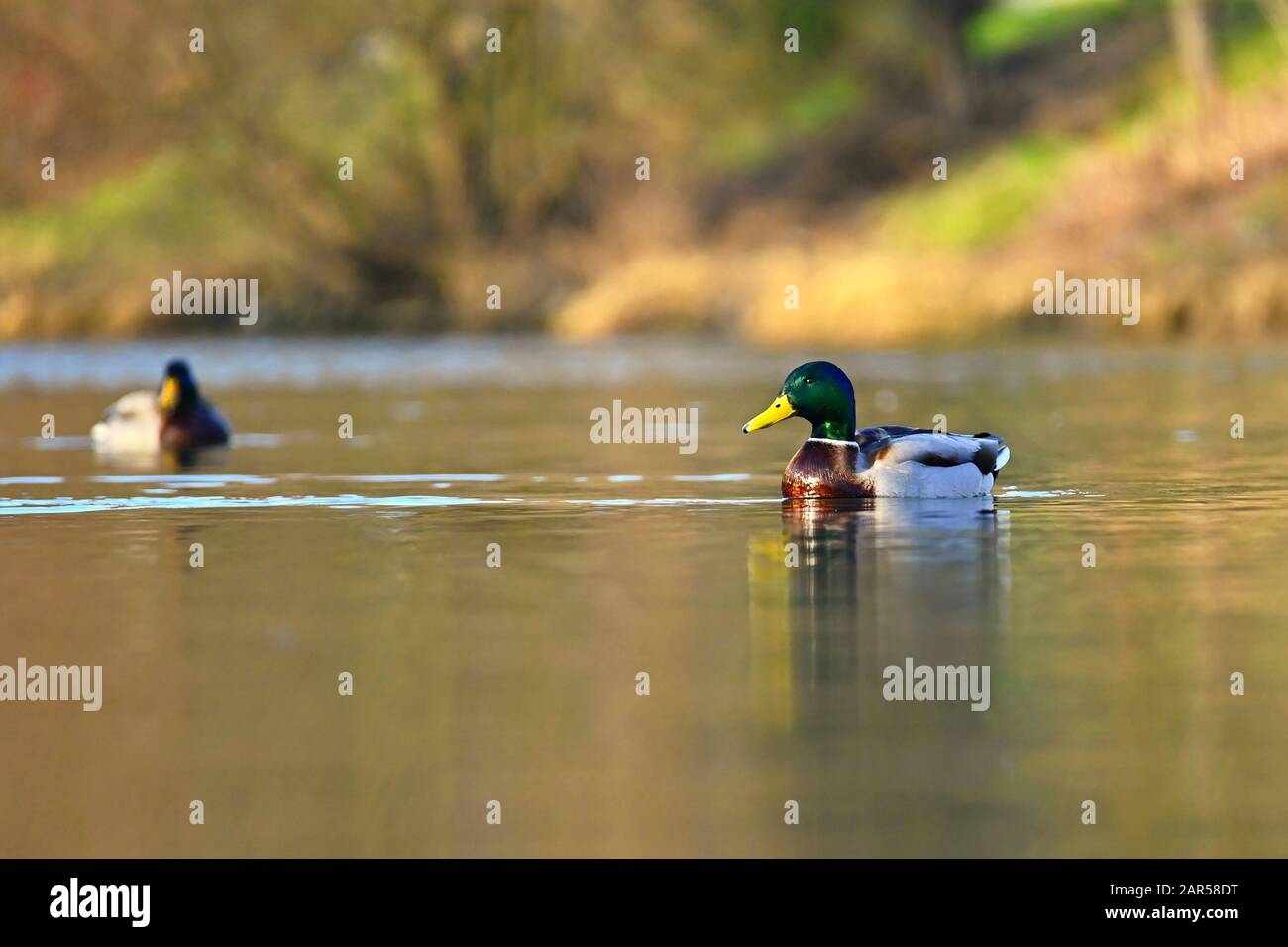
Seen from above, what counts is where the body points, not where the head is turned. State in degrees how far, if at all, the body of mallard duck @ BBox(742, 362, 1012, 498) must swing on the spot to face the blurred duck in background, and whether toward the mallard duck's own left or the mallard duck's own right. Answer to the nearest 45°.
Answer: approximately 45° to the mallard duck's own right

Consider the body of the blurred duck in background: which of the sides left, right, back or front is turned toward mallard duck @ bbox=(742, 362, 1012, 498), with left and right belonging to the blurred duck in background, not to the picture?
front

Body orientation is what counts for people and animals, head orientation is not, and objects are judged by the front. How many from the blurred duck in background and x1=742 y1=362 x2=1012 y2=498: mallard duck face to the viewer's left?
1

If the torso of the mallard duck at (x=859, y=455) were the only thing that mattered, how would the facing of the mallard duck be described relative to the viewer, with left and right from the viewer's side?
facing to the left of the viewer

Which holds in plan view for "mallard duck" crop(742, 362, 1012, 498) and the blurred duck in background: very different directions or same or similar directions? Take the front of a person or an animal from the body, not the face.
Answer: very different directions

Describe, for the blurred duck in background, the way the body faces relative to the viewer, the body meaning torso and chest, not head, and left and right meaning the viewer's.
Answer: facing the viewer and to the right of the viewer
